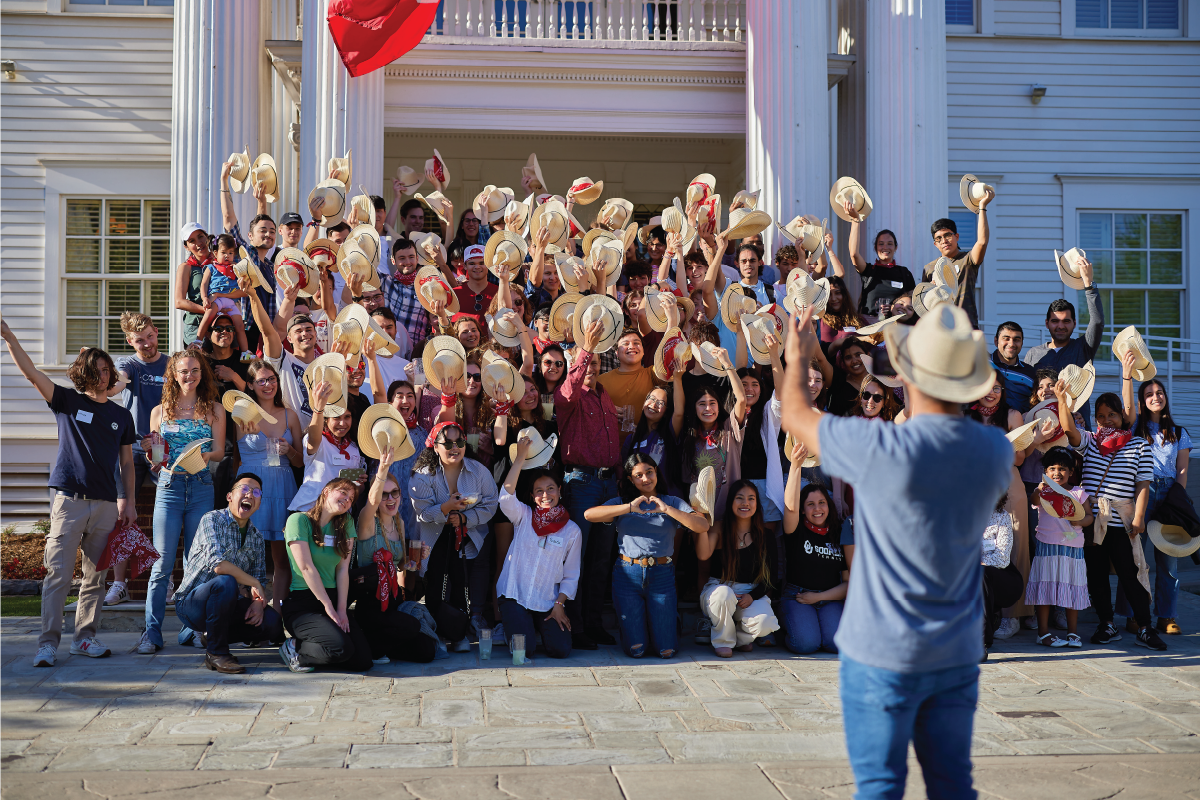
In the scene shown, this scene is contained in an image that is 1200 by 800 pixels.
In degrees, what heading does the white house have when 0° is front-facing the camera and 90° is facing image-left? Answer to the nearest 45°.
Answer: approximately 0°

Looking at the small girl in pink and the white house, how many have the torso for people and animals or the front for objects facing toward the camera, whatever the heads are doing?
2

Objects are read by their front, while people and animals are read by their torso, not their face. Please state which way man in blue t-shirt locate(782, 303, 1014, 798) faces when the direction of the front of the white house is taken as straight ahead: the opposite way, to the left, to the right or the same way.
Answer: the opposite way

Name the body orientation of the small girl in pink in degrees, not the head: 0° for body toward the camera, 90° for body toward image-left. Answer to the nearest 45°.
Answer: approximately 0°

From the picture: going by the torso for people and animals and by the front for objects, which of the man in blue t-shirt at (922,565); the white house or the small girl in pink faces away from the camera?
the man in blue t-shirt

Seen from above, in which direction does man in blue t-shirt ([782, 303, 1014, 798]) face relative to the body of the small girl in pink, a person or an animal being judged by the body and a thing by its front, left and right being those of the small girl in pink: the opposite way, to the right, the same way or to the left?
the opposite way

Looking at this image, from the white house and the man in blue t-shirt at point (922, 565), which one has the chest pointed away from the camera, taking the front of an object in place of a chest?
the man in blue t-shirt

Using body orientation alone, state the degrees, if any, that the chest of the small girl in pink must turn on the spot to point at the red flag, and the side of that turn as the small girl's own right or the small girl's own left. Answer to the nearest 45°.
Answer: approximately 90° to the small girl's own right

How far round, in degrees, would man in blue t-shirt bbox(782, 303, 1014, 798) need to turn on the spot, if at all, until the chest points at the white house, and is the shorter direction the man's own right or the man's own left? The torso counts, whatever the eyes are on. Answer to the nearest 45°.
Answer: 0° — they already face it

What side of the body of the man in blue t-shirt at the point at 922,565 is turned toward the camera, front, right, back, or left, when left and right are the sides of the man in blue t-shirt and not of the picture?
back

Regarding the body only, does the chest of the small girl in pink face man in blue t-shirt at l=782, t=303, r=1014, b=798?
yes

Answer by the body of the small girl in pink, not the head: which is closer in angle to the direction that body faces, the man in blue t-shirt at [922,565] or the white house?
the man in blue t-shirt
